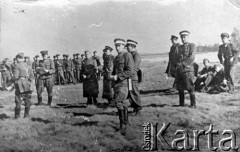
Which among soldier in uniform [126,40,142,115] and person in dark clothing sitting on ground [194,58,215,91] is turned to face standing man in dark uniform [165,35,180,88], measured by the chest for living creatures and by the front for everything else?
person in dark clothing sitting on ground [194,58,215,91]

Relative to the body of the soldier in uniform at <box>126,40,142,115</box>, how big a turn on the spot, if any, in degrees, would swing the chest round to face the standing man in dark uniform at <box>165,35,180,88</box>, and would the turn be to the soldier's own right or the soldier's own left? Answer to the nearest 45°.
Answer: approximately 135° to the soldier's own right

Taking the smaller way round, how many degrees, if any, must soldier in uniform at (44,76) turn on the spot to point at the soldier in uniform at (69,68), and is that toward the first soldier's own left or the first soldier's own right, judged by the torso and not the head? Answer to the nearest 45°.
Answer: approximately 180°

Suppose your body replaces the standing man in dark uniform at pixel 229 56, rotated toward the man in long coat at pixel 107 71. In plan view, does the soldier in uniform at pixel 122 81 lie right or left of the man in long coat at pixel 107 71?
left

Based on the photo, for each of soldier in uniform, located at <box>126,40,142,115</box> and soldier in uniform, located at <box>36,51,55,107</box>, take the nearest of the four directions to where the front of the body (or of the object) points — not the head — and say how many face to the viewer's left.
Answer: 1

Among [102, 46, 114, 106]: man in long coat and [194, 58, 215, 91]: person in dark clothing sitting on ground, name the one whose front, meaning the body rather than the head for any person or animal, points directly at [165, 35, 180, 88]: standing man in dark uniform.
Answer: the person in dark clothing sitting on ground

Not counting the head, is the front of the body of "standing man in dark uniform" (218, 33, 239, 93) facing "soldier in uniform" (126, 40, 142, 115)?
yes

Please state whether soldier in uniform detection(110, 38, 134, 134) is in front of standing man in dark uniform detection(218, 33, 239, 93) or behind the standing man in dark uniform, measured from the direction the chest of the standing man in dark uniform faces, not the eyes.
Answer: in front

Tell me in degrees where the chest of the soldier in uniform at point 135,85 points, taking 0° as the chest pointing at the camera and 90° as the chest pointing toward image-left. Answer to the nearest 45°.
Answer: approximately 90°
